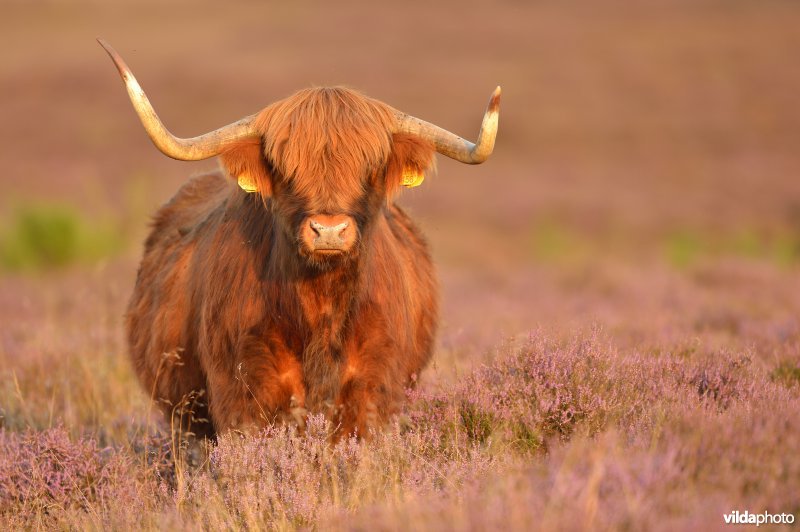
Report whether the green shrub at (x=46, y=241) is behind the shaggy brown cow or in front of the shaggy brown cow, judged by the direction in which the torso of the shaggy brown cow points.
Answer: behind

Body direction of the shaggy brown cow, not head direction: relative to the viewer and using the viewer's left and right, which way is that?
facing the viewer
